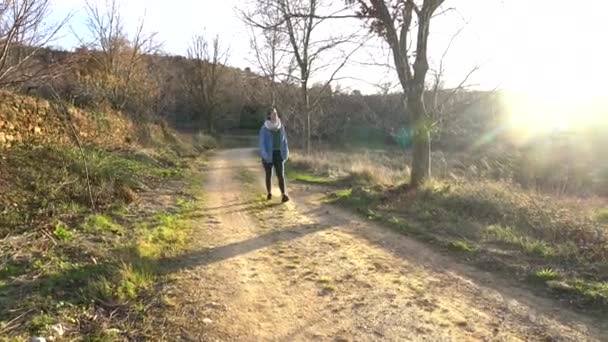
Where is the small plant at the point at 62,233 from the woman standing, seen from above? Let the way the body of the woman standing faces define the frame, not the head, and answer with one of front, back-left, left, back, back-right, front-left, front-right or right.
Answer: front-right

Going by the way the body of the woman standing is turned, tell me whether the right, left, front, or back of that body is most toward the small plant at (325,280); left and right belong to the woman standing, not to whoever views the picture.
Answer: front

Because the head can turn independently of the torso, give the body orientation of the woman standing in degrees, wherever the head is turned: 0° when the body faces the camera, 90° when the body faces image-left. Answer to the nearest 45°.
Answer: approximately 0°

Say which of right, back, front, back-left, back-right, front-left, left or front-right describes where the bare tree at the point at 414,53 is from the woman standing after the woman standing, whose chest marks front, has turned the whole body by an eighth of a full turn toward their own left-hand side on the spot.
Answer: front-left

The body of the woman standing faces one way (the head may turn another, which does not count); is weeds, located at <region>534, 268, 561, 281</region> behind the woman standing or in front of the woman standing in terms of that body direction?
in front

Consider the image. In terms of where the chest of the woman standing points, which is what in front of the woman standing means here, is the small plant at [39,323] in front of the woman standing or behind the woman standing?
in front
